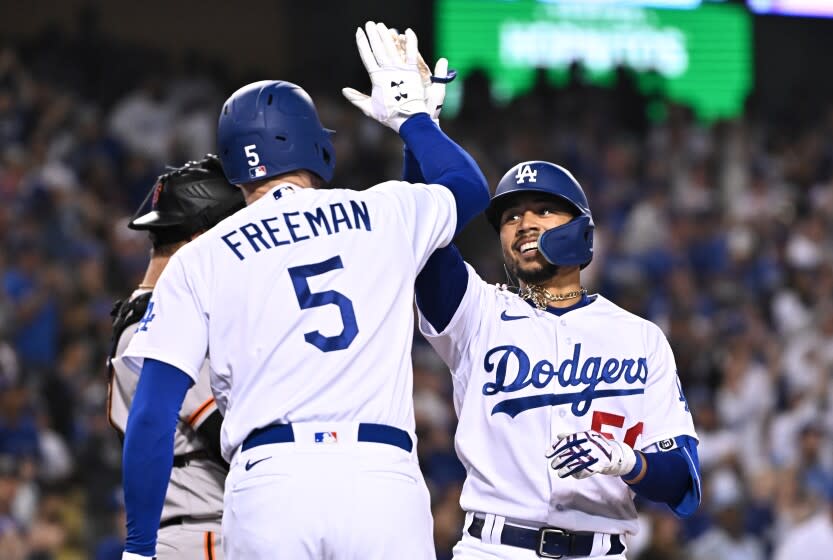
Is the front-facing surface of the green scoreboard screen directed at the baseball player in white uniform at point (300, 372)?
yes

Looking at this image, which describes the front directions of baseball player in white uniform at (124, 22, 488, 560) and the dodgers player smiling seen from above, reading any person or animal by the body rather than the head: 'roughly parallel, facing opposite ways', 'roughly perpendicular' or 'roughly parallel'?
roughly parallel, facing opposite ways

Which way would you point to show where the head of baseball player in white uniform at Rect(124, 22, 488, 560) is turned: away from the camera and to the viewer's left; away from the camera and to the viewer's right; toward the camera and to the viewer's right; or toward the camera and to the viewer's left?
away from the camera and to the viewer's right

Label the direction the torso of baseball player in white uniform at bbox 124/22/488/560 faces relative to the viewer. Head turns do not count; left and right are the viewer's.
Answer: facing away from the viewer

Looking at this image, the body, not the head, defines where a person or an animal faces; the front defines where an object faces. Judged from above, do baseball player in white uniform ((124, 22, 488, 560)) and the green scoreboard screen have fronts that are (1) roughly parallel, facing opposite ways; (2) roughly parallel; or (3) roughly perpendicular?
roughly parallel, facing opposite ways

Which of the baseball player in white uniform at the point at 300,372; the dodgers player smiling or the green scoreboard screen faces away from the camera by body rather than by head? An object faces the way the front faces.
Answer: the baseball player in white uniform

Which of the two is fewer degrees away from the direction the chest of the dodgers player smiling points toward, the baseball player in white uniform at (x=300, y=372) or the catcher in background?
the baseball player in white uniform

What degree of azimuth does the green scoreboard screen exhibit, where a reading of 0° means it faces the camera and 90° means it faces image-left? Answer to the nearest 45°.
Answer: approximately 0°

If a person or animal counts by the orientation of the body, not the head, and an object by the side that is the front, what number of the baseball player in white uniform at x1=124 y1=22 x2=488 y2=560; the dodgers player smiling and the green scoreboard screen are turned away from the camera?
1

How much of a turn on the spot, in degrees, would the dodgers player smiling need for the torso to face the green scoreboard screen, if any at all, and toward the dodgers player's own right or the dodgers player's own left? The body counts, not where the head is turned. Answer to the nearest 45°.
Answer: approximately 180°

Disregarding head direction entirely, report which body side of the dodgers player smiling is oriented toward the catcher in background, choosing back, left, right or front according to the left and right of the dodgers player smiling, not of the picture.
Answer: right

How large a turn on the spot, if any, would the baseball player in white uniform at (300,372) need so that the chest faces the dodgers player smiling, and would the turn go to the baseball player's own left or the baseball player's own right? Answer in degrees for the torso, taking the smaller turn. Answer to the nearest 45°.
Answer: approximately 45° to the baseball player's own right

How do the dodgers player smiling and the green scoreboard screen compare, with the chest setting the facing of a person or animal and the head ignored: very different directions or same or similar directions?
same or similar directions

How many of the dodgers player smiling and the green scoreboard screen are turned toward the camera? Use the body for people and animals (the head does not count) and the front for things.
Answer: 2

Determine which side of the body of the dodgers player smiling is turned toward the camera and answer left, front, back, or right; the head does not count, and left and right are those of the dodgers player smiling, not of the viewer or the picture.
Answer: front

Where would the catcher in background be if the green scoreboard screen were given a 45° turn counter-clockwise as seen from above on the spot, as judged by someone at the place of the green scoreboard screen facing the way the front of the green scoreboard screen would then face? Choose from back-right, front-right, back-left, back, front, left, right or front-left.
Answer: front-right
